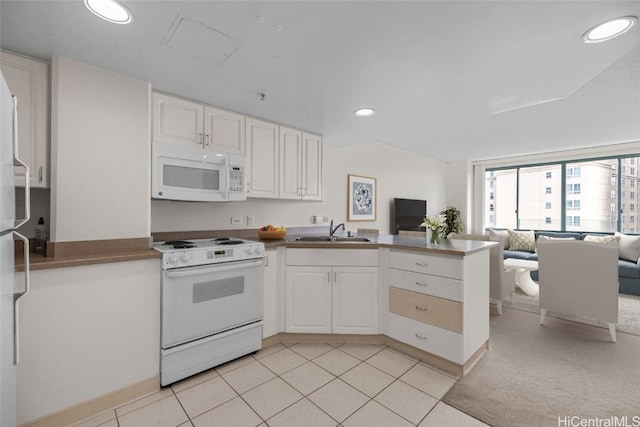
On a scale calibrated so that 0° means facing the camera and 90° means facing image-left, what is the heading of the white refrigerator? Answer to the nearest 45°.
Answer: approximately 270°

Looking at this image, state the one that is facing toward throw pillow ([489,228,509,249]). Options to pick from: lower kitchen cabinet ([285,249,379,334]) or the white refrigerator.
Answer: the white refrigerator

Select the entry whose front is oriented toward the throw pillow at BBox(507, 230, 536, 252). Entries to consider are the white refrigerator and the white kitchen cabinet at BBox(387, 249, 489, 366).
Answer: the white refrigerator

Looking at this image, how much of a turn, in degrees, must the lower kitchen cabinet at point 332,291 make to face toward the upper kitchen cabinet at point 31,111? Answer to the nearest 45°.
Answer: approximately 45° to its right

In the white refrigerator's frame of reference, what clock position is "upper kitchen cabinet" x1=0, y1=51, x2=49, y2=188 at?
The upper kitchen cabinet is roughly at 9 o'clock from the white refrigerator.

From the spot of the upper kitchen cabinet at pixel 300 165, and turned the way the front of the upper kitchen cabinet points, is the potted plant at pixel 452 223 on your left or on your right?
on your left

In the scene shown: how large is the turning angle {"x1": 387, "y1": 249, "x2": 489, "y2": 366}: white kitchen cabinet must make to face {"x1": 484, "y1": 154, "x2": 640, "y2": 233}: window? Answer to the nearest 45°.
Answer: approximately 180°

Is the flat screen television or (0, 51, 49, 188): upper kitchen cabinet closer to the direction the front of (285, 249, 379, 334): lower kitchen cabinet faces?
the upper kitchen cabinet

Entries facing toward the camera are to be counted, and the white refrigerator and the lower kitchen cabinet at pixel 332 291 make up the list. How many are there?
1

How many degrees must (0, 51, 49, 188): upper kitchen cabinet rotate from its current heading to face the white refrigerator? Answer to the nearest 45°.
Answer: approximately 45° to its right

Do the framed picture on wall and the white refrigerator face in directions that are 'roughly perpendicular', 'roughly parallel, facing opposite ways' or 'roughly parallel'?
roughly perpendicular

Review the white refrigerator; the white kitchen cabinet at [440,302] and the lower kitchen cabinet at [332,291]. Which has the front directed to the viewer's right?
the white refrigerator

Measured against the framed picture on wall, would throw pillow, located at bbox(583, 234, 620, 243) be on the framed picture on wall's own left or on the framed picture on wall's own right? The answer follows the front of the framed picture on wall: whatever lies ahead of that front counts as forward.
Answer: on the framed picture on wall's own left
